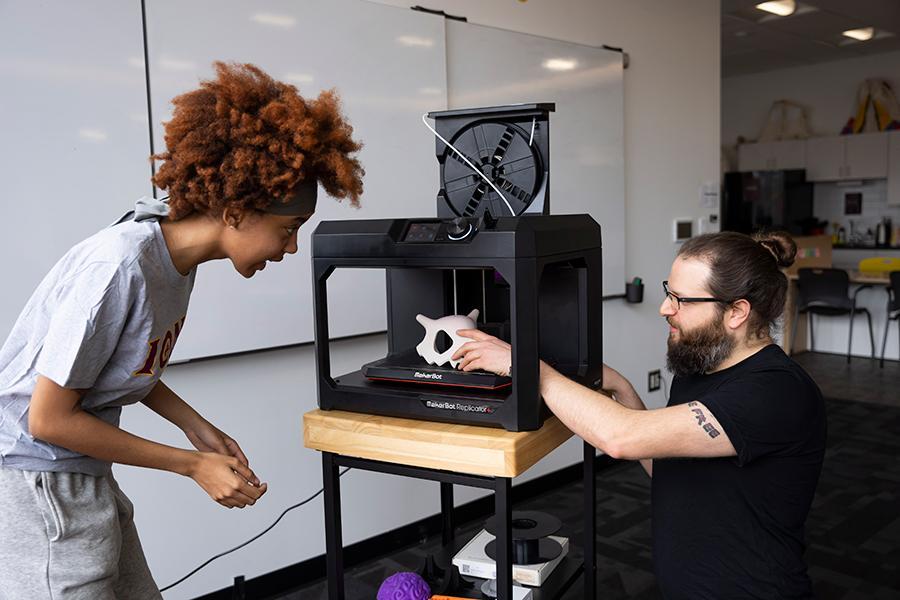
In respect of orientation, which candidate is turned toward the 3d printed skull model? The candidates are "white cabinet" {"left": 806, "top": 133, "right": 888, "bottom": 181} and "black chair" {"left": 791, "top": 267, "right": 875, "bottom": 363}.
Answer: the white cabinet

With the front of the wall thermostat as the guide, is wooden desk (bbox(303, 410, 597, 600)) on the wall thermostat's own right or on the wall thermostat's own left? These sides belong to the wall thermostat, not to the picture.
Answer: on the wall thermostat's own right

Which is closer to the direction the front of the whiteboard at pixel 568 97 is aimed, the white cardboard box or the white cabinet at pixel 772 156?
the white cardboard box

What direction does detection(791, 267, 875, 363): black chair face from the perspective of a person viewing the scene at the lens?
facing away from the viewer and to the right of the viewer

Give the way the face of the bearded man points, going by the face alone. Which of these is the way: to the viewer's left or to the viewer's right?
to the viewer's left

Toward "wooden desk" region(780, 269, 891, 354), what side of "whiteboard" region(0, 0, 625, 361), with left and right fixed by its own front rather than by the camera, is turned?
left

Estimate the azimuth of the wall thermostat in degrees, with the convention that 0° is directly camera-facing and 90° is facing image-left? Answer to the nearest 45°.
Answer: approximately 315°

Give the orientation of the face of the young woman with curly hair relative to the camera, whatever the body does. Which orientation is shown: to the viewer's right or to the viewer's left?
to the viewer's right

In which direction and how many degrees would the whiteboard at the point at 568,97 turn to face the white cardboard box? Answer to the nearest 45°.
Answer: approximately 45° to its right

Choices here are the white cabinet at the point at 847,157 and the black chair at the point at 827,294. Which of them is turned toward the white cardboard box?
the white cabinet

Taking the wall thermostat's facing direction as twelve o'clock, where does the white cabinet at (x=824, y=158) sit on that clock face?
The white cabinet is roughly at 8 o'clock from the wall thermostat.

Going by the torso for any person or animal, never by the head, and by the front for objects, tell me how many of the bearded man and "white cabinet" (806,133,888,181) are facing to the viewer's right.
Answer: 0

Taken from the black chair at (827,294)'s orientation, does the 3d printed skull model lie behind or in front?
behind

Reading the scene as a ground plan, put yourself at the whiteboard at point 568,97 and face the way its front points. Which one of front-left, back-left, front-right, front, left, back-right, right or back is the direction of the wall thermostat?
left

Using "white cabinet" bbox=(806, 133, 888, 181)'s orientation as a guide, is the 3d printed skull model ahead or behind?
ahead

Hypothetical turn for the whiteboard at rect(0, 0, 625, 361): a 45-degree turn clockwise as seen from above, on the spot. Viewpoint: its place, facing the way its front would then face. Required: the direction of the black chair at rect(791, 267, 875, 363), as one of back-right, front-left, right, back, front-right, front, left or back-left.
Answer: back-left

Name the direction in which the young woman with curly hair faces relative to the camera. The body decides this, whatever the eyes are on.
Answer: to the viewer's right

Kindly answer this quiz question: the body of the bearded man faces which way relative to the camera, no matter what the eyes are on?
to the viewer's left
